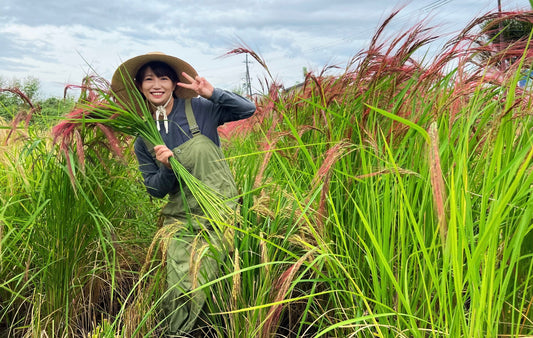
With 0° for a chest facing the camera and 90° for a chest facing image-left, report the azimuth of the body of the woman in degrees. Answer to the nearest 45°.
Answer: approximately 0°
